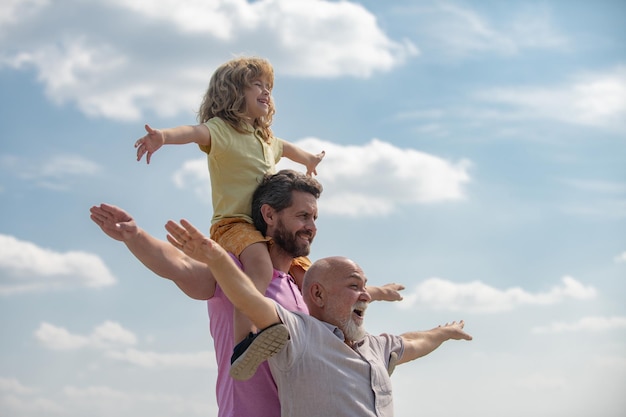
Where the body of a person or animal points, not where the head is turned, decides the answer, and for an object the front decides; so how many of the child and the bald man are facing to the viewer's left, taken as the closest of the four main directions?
0

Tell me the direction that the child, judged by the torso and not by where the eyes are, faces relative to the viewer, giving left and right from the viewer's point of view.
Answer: facing the viewer and to the right of the viewer

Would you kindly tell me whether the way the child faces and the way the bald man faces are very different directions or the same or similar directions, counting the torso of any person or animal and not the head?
same or similar directions
